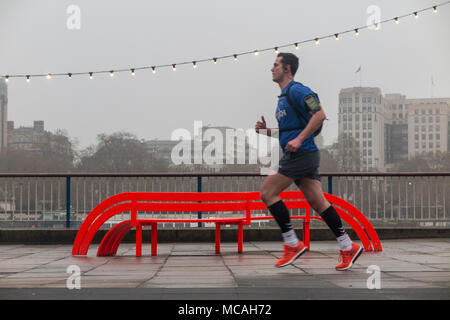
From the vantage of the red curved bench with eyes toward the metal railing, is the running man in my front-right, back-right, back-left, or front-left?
back-right

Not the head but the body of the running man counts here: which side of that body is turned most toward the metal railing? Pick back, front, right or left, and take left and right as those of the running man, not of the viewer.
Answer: right

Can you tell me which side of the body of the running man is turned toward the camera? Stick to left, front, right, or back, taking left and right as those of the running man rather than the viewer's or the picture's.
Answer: left
